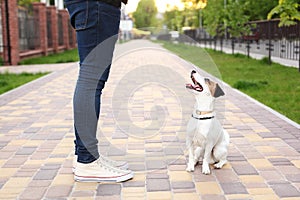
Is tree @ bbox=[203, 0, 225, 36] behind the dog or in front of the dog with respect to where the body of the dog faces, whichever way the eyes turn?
behind

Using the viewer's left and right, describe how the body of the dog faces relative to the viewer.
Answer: facing the viewer and to the left of the viewer

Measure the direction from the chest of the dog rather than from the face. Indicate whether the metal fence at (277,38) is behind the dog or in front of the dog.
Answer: behind

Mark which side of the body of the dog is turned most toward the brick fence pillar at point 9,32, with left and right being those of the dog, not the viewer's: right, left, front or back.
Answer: right

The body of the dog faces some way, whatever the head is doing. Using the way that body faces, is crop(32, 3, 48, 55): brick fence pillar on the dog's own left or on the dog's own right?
on the dog's own right

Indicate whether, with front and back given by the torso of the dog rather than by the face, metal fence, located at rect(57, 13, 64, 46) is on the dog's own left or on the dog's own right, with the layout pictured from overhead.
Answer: on the dog's own right
